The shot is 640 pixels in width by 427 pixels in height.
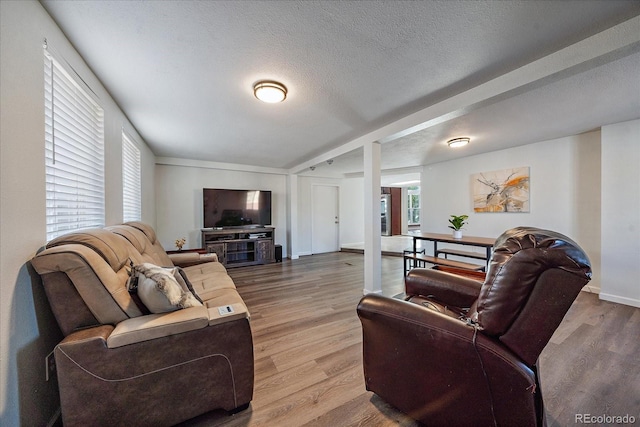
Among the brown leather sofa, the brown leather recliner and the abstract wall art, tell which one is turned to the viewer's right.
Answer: the brown leather sofa

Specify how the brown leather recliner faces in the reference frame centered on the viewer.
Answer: facing away from the viewer and to the left of the viewer

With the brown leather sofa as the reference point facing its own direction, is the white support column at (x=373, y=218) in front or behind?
in front

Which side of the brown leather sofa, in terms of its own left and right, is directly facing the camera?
right

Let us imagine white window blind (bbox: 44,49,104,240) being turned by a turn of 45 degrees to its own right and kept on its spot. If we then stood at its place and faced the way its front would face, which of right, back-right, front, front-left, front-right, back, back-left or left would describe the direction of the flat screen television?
back-left

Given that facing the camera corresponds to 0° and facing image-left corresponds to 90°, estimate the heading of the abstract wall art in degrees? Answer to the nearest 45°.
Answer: approximately 45°

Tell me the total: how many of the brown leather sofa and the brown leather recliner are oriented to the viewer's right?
1

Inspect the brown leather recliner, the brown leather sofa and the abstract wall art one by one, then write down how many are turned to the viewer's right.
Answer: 1

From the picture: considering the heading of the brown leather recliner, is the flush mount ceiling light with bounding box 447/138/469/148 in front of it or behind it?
in front

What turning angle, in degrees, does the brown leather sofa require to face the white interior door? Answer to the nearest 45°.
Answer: approximately 45° to its left

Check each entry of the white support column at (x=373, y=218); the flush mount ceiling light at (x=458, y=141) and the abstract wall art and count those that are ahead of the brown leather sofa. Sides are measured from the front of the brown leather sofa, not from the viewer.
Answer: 3

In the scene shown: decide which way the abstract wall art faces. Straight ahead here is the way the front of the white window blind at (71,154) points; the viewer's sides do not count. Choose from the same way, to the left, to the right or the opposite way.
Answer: the opposite way

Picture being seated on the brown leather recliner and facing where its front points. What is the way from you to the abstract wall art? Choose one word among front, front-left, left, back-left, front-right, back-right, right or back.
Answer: front-right

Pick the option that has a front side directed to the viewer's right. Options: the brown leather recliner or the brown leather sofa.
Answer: the brown leather sofa
